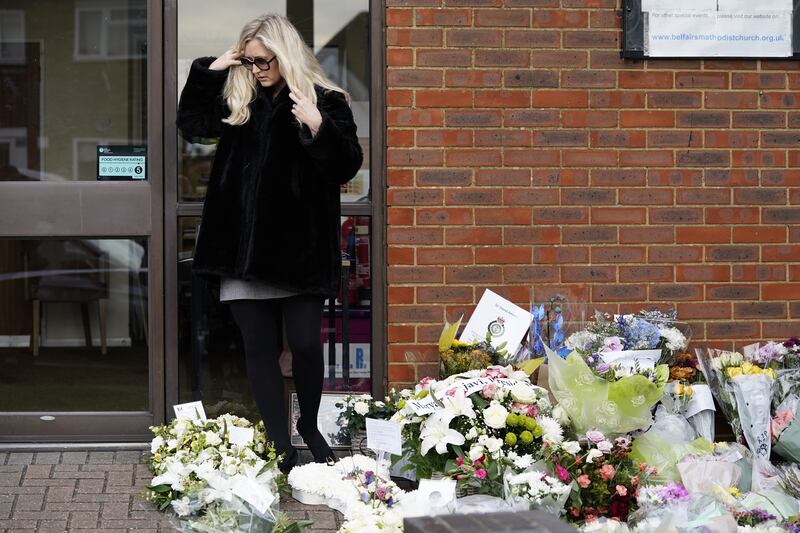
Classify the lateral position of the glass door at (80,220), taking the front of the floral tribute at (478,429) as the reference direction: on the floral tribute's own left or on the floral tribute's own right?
on the floral tribute's own right

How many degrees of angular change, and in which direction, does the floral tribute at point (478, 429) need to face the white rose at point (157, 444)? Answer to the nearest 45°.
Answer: approximately 90° to its right

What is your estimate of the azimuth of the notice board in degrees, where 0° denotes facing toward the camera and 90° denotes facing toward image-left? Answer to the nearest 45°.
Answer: approximately 0°

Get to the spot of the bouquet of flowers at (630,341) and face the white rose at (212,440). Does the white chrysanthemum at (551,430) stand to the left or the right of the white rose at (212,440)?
left

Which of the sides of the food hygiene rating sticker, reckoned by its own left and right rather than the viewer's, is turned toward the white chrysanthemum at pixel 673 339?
left

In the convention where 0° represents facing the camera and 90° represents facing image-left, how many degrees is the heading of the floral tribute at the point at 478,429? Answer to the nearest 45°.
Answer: approximately 0°

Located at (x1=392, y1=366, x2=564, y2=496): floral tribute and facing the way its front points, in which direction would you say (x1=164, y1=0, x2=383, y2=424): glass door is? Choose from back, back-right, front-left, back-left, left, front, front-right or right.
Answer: back-right

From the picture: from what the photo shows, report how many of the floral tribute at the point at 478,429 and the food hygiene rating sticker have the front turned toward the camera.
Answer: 2
